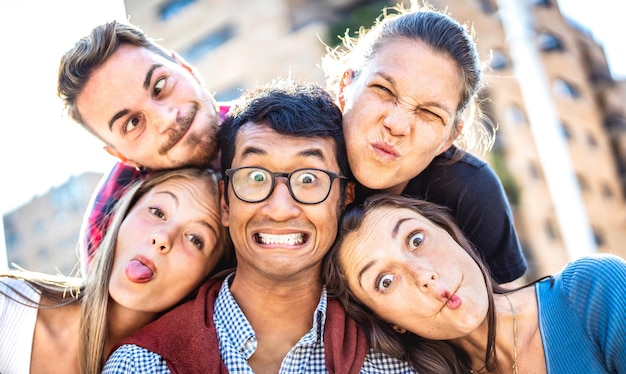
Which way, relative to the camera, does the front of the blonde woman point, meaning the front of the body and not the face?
toward the camera

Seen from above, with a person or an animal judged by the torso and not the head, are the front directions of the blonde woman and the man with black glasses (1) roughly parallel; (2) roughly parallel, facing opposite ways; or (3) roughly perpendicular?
roughly parallel

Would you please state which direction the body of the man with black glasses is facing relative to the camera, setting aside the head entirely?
toward the camera

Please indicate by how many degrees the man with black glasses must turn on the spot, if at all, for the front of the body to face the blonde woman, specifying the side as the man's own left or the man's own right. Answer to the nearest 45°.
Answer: approximately 90° to the man's own right

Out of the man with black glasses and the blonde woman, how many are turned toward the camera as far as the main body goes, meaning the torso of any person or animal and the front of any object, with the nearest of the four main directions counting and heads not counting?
2

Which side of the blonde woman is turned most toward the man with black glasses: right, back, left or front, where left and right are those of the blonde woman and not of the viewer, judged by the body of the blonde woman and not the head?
left
